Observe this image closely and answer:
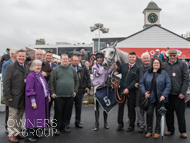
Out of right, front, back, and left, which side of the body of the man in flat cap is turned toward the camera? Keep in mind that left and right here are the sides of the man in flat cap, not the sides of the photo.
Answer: front

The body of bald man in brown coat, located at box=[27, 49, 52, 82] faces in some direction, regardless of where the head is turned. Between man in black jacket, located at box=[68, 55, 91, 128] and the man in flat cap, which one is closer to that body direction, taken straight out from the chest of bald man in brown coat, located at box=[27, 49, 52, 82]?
the man in flat cap

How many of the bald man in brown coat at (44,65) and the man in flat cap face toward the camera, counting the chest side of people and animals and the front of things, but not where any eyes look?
2

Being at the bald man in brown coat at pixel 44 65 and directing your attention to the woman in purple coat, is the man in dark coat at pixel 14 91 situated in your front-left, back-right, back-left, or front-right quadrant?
front-right

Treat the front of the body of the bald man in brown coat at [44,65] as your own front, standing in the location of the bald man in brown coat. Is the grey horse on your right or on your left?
on your left

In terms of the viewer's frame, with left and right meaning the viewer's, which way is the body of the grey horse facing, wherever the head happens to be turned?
facing the viewer and to the left of the viewer

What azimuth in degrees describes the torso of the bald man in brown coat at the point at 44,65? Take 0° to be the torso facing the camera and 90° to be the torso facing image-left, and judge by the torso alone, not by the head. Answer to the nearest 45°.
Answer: approximately 0°

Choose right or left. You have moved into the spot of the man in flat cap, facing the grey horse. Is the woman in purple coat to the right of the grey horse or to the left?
left

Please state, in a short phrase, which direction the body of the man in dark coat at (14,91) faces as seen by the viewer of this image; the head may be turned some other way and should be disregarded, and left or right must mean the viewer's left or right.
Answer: facing the viewer and to the right of the viewer
